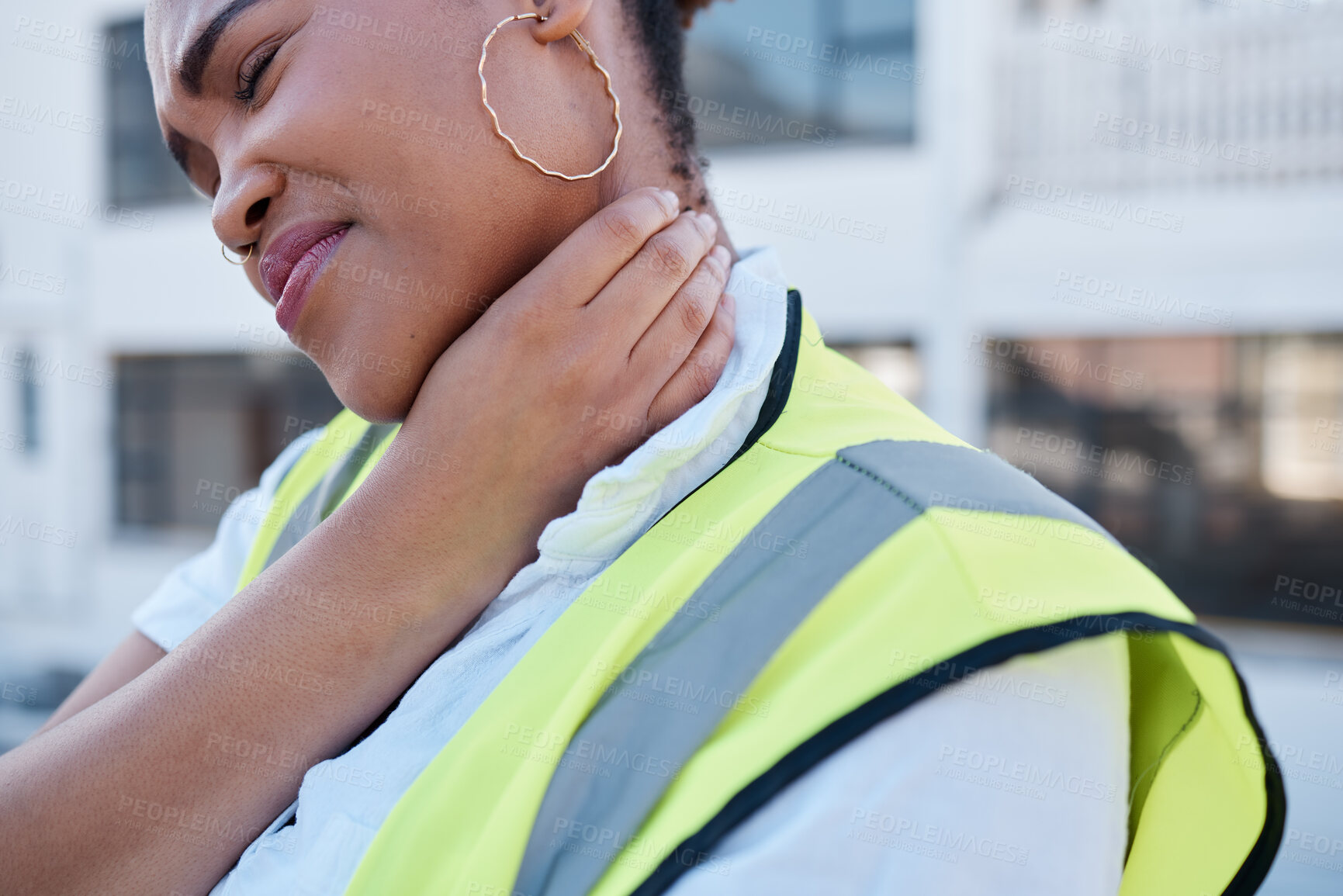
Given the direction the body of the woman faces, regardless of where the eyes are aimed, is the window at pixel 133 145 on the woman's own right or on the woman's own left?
on the woman's own right

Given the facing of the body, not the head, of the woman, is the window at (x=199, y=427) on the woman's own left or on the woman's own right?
on the woman's own right

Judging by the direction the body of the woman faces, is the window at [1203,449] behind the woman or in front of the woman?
behind

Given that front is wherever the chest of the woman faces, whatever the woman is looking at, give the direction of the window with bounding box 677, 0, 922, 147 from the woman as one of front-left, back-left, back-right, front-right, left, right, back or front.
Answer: back-right

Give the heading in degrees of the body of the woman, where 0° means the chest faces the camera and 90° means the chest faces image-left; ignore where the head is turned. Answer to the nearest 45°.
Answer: approximately 45°
